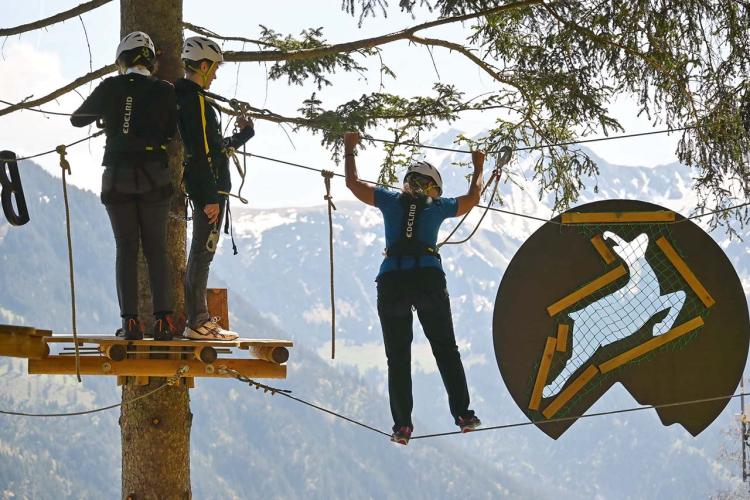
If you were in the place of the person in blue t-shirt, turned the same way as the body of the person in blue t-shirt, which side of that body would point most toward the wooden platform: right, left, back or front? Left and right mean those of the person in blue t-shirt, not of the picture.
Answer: left

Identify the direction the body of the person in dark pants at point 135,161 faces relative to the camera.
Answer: away from the camera

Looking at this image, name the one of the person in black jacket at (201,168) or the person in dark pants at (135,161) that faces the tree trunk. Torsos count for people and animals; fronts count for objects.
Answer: the person in dark pants

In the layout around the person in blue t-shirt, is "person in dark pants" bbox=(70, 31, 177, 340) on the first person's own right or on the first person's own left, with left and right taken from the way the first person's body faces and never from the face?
on the first person's own left

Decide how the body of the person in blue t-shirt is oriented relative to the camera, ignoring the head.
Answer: away from the camera

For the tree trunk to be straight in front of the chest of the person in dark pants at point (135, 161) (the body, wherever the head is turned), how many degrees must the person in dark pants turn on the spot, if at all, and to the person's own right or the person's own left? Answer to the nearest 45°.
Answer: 0° — they already face it
